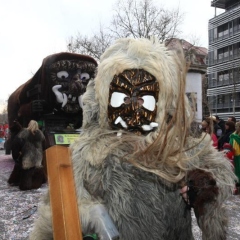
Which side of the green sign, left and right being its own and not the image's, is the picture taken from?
front

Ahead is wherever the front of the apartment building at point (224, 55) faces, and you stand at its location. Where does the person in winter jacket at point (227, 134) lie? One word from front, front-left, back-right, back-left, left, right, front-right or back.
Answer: front-left

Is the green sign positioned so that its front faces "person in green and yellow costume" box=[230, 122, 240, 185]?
no

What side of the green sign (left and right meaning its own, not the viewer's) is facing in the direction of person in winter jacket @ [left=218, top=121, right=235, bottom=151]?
left

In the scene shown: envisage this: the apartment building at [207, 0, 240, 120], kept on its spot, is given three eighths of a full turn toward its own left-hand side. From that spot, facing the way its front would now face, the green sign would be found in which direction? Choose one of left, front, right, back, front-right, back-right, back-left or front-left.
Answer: right

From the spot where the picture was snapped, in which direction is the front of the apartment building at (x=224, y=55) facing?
facing the viewer and to the left of the viewer
